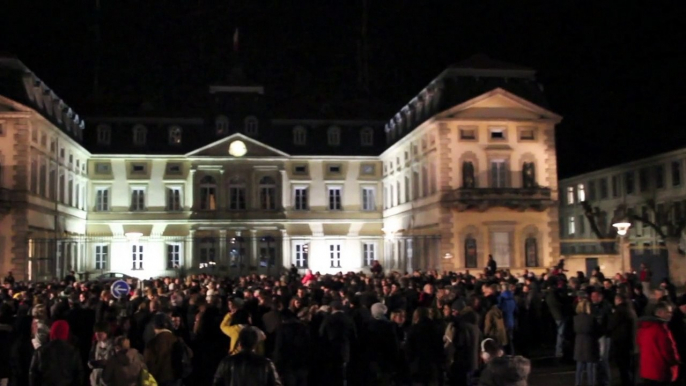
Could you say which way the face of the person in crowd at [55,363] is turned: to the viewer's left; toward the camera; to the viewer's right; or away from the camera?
away from the camera

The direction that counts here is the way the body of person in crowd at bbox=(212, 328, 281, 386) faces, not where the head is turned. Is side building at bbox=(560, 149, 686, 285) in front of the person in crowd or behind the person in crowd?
in front

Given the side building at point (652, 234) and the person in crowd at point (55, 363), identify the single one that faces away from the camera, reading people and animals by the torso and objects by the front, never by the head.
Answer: the person in crowd

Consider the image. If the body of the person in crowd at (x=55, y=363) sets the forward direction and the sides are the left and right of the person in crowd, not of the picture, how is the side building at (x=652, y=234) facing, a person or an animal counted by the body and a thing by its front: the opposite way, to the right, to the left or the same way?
to the left

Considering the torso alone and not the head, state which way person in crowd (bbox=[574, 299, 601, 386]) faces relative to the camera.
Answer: away from the camera

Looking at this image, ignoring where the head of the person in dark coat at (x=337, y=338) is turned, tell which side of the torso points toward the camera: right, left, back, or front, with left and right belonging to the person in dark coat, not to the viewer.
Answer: back

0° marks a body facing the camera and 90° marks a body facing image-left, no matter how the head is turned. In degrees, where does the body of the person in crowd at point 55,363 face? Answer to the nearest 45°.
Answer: approximately 180°

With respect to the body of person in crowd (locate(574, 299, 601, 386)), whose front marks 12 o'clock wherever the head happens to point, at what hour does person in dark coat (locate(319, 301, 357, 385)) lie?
The person in dark coat is roughly at 8 o'clock from the person in crowd.

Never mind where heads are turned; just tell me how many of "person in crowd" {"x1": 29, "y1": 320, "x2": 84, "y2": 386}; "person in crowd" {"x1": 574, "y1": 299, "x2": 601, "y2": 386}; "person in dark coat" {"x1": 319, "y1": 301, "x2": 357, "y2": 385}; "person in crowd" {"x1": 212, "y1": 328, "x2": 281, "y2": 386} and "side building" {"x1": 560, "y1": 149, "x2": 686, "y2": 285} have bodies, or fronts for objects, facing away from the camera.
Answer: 4

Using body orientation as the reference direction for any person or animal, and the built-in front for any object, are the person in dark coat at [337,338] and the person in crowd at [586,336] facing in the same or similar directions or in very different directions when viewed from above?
same or similar directions

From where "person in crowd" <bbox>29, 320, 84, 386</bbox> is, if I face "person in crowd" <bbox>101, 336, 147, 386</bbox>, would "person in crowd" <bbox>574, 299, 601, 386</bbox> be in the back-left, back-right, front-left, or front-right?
front-left

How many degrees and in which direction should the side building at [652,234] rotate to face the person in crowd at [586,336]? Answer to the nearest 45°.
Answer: approximately 45° to its left

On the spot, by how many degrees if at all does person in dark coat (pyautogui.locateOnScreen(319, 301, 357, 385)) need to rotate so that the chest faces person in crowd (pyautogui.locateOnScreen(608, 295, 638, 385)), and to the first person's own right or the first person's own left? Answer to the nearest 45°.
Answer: approximately 90° to the first person's own right

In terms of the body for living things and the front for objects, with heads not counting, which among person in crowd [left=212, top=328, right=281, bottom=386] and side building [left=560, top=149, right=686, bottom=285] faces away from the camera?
the person in crowd

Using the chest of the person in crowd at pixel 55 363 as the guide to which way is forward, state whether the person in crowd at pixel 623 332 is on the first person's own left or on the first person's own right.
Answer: on the first person's own right

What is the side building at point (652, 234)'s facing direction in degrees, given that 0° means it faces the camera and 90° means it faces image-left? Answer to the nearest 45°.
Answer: approximately 45°

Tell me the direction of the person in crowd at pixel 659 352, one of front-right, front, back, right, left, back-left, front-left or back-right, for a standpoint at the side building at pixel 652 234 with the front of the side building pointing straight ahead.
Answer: front-left

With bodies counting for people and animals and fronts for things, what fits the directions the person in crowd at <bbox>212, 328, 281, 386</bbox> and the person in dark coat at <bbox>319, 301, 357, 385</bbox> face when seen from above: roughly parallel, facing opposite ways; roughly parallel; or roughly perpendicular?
roughly parallel

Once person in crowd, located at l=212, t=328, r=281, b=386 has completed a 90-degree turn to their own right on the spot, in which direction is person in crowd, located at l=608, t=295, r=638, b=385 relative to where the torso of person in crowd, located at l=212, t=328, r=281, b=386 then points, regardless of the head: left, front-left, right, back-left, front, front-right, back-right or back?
front-left

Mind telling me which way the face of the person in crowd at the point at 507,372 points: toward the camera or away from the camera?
away from the camera
